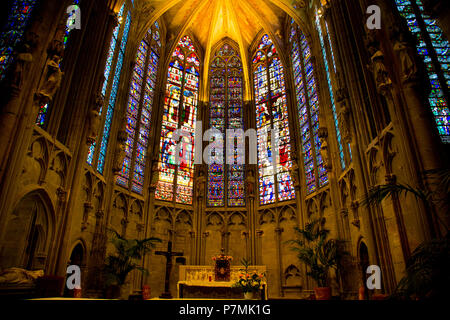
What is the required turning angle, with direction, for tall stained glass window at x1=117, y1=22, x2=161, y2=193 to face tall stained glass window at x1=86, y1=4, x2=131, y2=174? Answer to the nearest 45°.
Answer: approximately 90° to its right

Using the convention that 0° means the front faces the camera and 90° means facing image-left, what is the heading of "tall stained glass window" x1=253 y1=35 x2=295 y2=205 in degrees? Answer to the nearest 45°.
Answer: approximately 45°

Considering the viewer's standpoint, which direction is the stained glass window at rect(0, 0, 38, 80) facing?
facing to the right of the viewer

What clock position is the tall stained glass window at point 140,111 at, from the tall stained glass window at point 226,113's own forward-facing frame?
the tall stained glass window at point 140,111 is roughly at 2 o'clock from the tall stained glass window at point 226,113.
